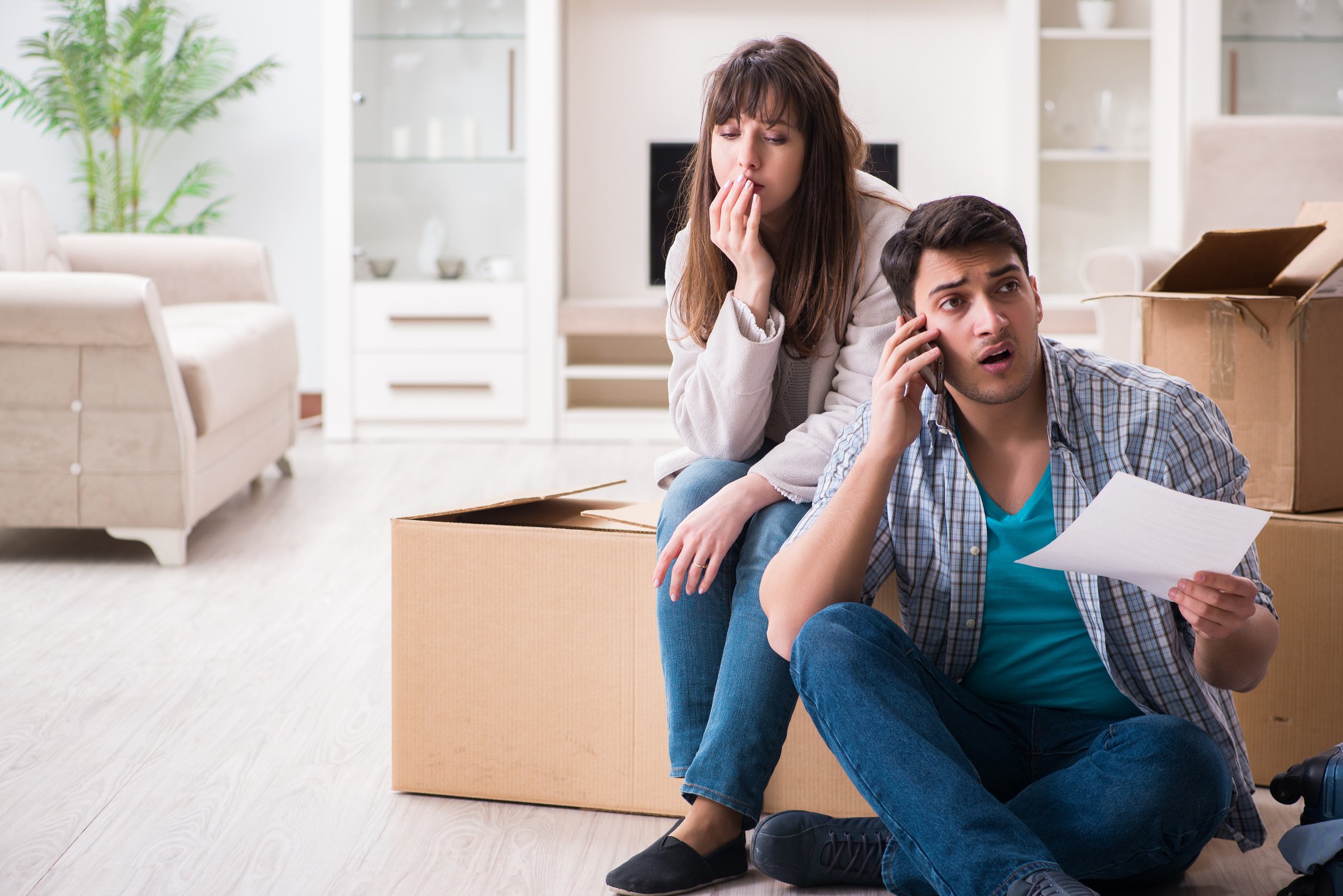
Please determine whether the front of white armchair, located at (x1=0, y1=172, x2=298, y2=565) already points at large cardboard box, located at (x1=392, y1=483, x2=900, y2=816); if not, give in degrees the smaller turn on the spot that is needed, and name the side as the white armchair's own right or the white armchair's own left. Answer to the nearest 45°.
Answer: approximately 45° to the white armchair's own right

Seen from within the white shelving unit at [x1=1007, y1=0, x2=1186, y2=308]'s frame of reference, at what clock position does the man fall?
The man is roughly at 12 o'clock from the white shelving unit.

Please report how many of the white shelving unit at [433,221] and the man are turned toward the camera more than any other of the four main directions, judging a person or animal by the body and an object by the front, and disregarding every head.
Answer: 2

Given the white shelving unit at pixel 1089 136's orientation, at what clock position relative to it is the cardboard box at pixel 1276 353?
The cardboard box is roughly at 12 o'clock from the white shelving unit.

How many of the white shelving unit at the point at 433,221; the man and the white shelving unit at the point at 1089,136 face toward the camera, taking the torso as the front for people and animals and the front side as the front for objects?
3

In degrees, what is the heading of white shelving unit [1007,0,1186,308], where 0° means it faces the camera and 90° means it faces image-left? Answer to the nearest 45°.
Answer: approximately 0°

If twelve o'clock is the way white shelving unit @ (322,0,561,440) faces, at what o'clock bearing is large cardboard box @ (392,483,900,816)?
The large cardboard box is roughly at 12 o'clock from the white shelving unit.

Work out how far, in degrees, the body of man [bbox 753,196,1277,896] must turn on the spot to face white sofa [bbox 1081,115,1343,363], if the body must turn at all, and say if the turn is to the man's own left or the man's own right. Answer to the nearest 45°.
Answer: approximately 180°

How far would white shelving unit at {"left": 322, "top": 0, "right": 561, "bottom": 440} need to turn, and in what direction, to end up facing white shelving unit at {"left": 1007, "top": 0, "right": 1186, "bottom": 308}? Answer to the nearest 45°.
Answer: approximately 90° to its left

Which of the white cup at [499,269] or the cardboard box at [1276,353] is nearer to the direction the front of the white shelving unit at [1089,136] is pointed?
the cardboard box

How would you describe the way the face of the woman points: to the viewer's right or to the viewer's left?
to the viewer's left

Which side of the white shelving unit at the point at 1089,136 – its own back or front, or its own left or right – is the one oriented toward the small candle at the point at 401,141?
right
